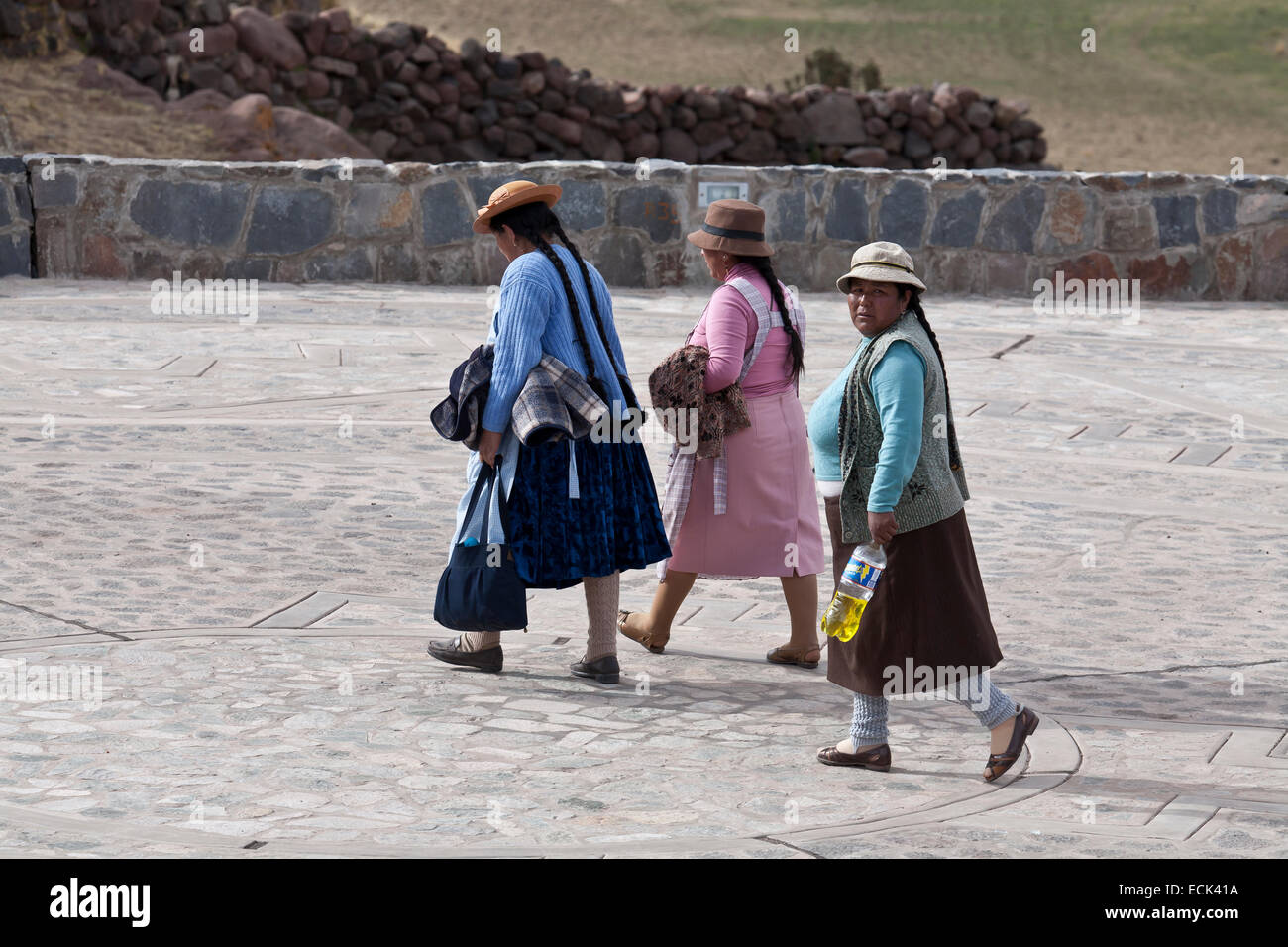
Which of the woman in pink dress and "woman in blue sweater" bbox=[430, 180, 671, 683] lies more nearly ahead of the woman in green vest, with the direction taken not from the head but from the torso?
the woman in blue sweater

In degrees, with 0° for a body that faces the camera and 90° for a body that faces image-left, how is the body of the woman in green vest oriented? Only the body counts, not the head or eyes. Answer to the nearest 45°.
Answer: approximately 90°

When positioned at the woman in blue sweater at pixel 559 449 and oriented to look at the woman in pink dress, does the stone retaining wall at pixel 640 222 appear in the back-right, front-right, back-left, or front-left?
front-left

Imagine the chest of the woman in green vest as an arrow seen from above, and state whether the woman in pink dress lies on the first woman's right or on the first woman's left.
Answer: on the first woman's right

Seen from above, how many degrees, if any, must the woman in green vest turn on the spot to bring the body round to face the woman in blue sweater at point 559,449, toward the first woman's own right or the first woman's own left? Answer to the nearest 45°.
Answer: approximately 45° to the first woman's own right

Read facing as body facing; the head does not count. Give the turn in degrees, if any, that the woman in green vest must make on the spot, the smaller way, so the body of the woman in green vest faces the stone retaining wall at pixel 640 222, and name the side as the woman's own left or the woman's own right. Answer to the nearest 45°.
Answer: approximately 90° to the woman's own right

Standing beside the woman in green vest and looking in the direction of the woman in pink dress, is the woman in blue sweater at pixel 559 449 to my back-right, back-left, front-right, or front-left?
front-left

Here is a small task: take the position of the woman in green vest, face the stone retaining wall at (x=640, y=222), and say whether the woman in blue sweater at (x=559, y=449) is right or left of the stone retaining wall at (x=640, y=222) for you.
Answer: left
